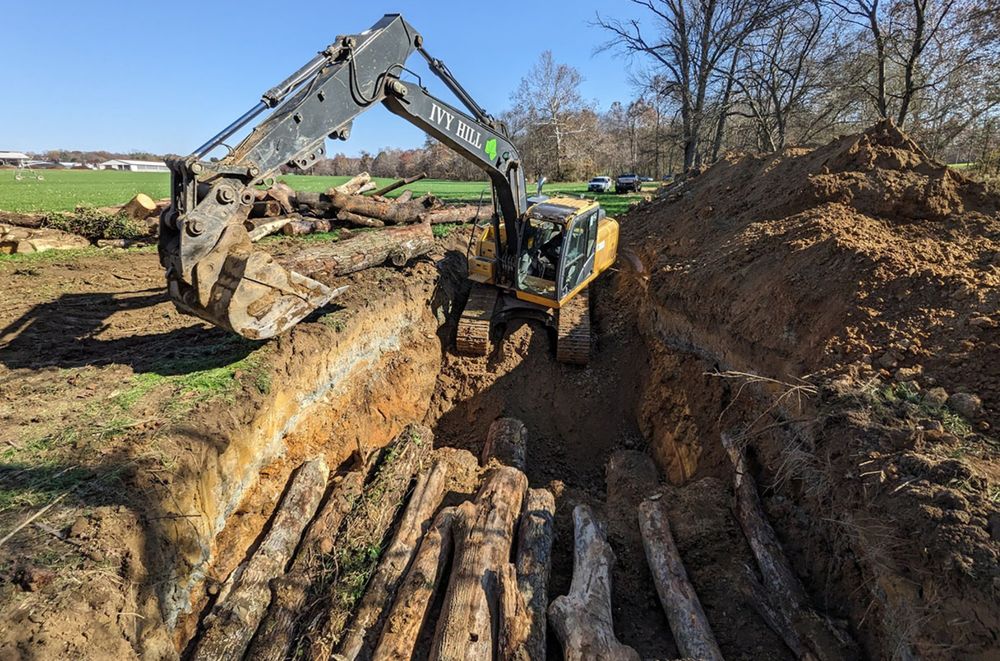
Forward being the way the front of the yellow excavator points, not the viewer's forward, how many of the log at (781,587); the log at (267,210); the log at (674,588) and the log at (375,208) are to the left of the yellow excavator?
2

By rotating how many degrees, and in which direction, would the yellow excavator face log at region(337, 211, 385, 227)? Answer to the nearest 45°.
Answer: approximately 135° to its right

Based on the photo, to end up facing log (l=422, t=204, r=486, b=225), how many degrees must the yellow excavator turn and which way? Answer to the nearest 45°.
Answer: approximately 135° to its right

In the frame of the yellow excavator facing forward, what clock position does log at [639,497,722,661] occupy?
The log is roughly at 9 o'clock from the yellow excavator.

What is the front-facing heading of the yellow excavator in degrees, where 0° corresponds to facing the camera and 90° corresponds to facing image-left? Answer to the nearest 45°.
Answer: approximately 45°

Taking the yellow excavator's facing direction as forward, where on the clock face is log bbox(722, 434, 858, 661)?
The log is roughly at 9 o'clock from the yellow excavator.

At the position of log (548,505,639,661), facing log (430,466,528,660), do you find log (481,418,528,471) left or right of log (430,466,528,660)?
right
